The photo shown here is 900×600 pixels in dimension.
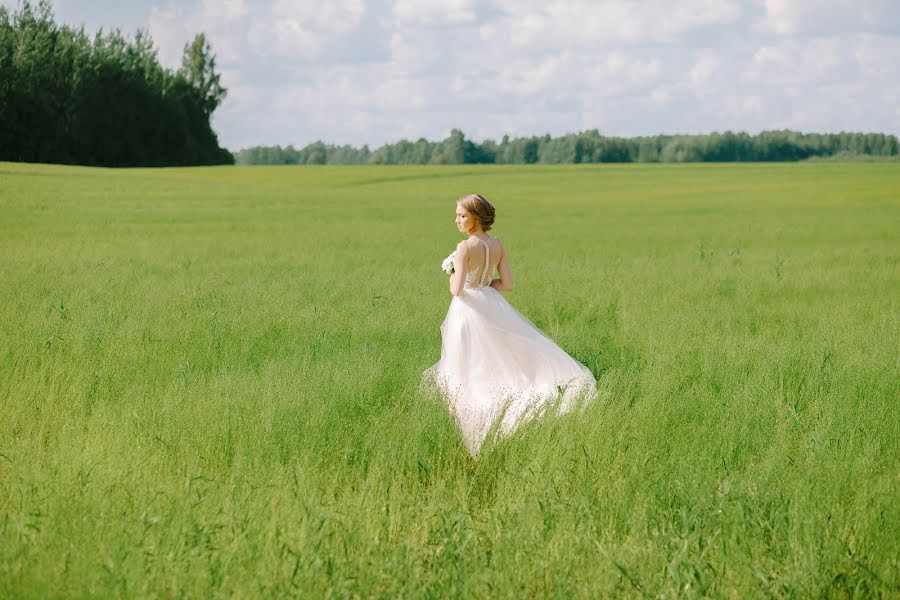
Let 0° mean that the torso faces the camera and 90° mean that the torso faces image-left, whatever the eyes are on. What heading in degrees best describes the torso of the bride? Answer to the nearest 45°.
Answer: approximately 135°
